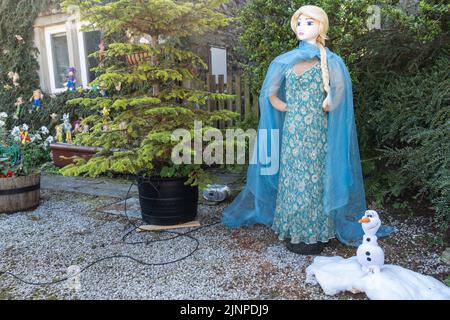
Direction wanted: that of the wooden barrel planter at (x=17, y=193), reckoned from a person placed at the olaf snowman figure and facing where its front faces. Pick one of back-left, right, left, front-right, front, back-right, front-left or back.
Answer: front-right

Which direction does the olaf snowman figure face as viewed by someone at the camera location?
facing the viewer and to the left of the viewer

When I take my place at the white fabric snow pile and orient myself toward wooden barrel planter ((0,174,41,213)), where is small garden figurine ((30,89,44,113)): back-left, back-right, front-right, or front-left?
front-right

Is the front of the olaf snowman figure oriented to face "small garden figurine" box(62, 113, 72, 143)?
no

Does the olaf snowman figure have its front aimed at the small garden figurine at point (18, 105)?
no

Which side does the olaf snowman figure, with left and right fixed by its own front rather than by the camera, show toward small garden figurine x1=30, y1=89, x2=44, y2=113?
right

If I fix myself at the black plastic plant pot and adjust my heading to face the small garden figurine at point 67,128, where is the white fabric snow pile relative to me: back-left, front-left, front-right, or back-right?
back-right

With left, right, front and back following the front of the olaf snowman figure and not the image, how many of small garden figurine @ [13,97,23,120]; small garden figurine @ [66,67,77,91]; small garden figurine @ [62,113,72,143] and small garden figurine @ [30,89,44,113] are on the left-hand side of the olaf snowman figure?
0

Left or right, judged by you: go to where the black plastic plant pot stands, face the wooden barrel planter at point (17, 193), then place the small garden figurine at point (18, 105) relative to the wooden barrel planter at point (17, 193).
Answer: right

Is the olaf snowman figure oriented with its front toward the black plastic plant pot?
no
